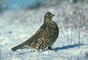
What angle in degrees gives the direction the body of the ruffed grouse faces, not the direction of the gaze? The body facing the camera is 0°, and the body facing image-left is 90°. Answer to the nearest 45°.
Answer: approximately 270°
